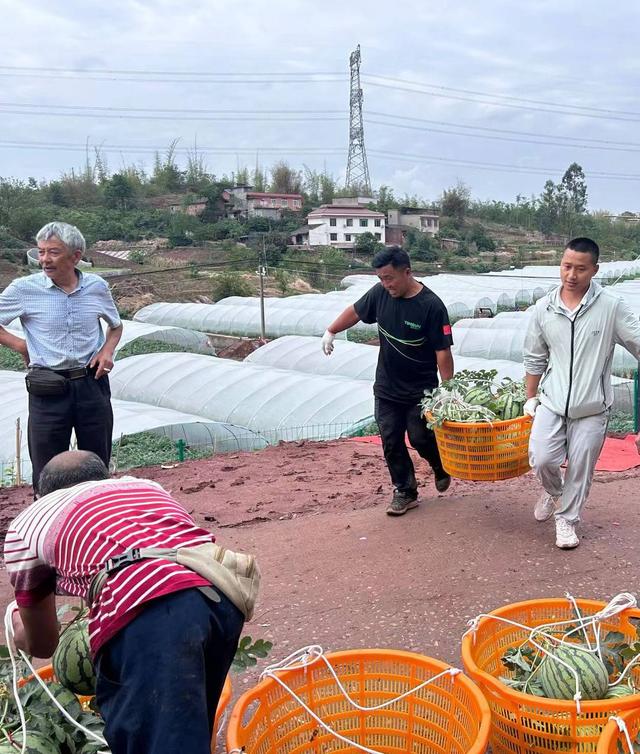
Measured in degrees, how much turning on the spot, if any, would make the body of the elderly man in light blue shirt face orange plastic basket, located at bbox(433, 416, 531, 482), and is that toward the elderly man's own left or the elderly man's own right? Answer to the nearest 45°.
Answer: approximately 90° to the elderly man's own left

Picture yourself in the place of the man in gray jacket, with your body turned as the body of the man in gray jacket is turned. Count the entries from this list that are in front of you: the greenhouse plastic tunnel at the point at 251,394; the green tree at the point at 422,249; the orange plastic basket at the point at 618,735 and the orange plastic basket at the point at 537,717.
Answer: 2

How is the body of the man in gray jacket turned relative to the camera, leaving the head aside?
toward the camera

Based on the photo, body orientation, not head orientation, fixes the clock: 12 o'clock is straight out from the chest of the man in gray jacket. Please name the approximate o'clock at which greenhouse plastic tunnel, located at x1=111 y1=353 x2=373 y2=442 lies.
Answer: The greenhouse plastic tunnel is roughly at 5 o'clock from the man in gray jacket.

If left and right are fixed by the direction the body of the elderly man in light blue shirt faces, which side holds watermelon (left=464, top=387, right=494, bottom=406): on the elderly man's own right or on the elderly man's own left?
on the elderly man's own left

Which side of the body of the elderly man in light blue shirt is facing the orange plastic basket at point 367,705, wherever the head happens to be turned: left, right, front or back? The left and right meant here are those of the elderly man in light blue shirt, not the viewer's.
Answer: front

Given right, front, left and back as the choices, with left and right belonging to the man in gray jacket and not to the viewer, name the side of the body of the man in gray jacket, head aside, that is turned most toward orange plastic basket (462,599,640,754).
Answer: front

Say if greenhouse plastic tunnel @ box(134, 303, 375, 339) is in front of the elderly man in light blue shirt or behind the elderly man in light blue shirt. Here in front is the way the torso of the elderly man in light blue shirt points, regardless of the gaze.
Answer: behind

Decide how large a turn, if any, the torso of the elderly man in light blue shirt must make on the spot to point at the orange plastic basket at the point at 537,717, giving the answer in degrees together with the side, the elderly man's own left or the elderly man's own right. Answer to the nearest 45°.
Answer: approximately 45° to the elderly man's own left

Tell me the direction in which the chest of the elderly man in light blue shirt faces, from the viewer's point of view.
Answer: toward the camera

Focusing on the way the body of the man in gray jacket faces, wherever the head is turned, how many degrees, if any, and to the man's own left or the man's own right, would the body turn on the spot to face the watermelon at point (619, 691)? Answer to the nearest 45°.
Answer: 0° — they already face it

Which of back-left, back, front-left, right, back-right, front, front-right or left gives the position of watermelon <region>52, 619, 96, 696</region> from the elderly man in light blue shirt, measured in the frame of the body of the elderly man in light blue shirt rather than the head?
front

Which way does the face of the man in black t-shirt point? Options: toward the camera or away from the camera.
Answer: toward the camera

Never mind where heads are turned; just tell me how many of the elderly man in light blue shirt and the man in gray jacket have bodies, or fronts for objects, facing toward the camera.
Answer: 2

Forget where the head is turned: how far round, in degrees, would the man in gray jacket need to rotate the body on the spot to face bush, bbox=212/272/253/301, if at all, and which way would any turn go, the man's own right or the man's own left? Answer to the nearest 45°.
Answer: approximately 135° to the man's own right
